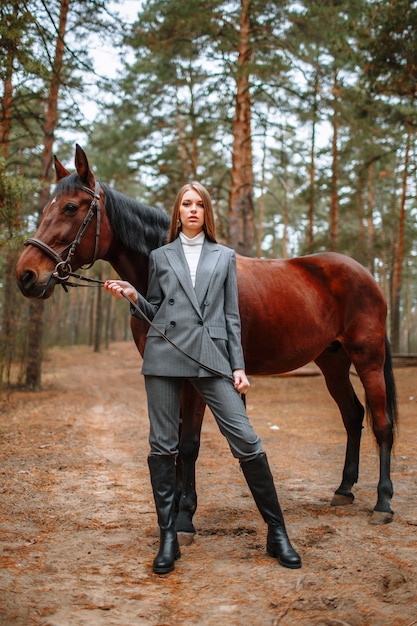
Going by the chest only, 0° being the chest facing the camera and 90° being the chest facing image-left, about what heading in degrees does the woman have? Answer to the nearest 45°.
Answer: approximately 0°

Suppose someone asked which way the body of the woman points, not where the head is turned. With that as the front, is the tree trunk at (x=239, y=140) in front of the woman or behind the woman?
behind

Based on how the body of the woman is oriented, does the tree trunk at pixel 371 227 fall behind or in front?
behind

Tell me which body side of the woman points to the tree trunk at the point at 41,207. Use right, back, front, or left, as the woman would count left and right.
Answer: back
